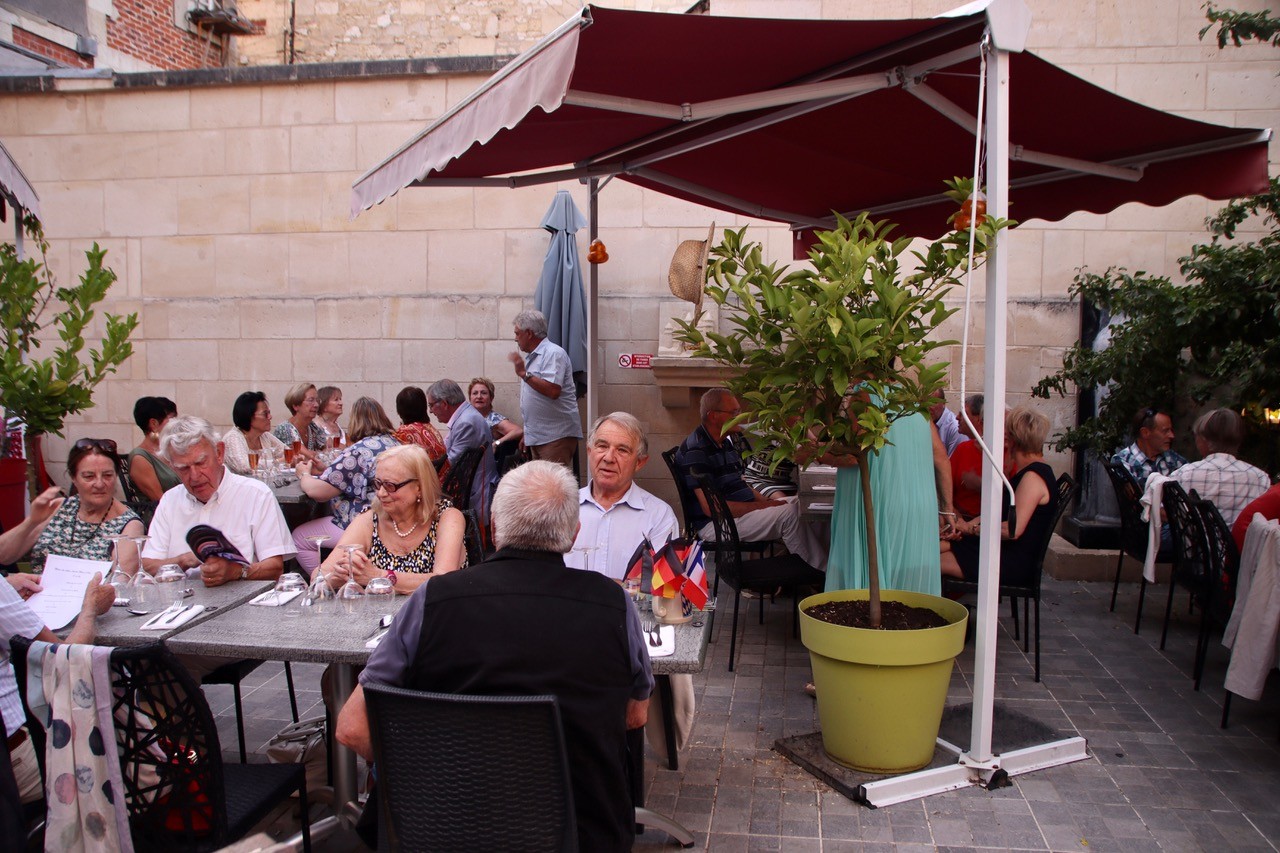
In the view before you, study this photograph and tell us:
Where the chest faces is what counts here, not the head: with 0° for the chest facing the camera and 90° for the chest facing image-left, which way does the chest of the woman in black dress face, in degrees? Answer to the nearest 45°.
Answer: approximately 90°

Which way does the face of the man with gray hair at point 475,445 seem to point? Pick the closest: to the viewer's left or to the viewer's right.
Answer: to the viewer's left

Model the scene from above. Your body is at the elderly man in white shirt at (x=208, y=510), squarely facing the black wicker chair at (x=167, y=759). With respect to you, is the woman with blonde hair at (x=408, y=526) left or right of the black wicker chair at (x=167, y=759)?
left

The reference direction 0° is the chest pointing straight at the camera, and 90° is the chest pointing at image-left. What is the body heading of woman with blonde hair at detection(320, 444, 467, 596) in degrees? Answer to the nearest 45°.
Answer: approximately 45°

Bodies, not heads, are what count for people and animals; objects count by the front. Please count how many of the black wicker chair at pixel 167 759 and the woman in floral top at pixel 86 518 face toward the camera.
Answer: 1

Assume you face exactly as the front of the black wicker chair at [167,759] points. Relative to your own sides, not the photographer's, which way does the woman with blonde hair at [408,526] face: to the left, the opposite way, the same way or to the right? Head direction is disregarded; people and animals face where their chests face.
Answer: the opposite way

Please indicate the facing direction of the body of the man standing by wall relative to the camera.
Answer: to the viewer's left

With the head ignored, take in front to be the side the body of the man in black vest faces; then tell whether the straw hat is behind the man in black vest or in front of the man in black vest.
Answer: in front

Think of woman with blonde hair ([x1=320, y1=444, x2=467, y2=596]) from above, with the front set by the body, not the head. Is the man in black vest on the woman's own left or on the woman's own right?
on the woman's own left

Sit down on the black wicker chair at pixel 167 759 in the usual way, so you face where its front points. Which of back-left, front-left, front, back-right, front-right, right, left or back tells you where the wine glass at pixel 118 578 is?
front-left

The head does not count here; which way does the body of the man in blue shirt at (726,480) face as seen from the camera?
to the viewer's right

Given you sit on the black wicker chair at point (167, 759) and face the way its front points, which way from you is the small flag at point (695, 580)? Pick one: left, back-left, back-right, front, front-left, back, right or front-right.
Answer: front-right

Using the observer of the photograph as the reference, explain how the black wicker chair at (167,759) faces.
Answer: facing away from the viewer and to the right of the viewer

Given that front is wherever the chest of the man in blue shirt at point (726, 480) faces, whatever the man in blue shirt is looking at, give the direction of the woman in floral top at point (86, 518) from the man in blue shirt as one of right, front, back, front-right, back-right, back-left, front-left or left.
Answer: back-right
